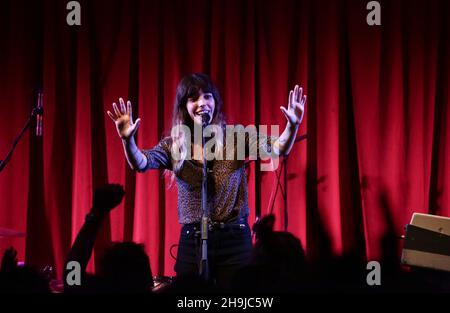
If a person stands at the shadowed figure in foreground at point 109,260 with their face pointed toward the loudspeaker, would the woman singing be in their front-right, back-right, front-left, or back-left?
front-left

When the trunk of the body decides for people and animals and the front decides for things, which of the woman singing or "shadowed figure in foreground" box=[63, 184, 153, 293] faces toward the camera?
the woman singing

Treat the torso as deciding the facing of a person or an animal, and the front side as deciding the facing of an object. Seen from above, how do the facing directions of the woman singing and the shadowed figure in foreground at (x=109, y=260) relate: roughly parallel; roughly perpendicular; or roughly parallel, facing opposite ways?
roughly parallel, facing opposite ways

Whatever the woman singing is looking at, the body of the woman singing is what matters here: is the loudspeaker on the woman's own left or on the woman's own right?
on the woman's own left

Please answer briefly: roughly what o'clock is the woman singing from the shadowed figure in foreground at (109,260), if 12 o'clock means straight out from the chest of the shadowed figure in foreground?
The woman singing is roughly at 1 o'clock from the shadowed figure in foreground.

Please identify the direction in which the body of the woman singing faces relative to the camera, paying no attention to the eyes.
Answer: toward the camera

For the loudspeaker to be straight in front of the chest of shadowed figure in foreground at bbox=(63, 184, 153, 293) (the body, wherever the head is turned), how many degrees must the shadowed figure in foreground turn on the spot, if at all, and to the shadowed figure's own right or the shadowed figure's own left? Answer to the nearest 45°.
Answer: approximately 45° to the shadowed figure's own right

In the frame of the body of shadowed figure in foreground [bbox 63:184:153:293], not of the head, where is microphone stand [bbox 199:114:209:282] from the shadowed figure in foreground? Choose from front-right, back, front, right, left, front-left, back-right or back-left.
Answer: front-right

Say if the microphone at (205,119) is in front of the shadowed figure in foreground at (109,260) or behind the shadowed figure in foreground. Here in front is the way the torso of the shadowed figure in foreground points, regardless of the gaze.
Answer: in front

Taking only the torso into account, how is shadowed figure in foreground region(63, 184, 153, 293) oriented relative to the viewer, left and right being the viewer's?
facing away from the viewer
